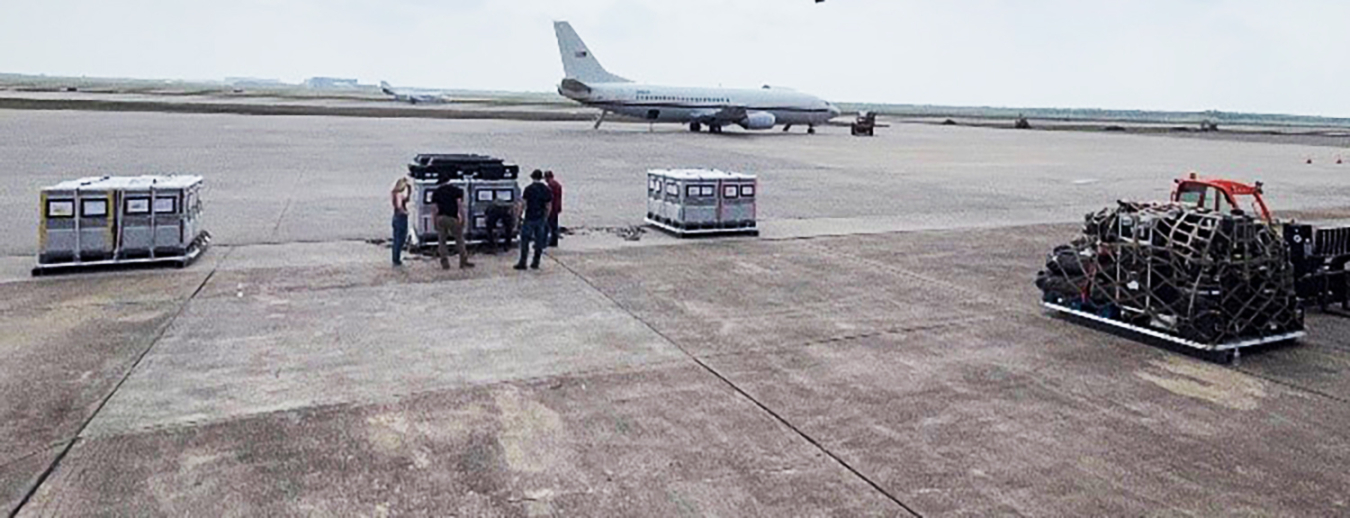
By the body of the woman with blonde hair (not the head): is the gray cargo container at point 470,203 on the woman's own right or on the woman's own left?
on the woman's own left

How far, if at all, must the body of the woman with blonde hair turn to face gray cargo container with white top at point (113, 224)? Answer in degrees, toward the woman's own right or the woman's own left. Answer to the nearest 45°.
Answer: approximately 180°

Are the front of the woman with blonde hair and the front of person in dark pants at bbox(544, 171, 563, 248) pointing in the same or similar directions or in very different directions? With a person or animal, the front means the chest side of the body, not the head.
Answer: very different directions

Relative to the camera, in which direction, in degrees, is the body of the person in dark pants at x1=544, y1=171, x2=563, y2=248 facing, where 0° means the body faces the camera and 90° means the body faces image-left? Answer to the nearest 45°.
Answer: approximately 90°

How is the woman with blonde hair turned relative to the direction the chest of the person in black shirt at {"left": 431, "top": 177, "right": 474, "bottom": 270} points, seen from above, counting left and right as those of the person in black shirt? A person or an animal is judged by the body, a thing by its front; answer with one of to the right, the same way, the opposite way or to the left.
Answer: to the right

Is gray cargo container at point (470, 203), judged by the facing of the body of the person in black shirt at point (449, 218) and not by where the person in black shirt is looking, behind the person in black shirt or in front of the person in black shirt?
in front

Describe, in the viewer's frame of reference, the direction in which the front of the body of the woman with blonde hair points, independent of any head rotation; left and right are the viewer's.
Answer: facing to the right of the viewer

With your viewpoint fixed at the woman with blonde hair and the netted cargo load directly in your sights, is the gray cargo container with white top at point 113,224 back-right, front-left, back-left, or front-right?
back-right

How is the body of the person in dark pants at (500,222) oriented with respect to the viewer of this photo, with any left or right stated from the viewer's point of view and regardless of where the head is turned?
facing away from the viewer

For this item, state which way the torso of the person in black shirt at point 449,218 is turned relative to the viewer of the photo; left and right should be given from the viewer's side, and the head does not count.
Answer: facing away from the viewer

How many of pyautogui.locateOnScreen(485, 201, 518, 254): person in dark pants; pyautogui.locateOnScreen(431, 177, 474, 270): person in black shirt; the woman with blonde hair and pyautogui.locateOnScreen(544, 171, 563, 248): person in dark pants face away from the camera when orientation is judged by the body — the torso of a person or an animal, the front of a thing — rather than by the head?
2

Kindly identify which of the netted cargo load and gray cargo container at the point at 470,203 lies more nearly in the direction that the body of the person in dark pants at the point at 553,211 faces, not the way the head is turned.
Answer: the gray cargo container
